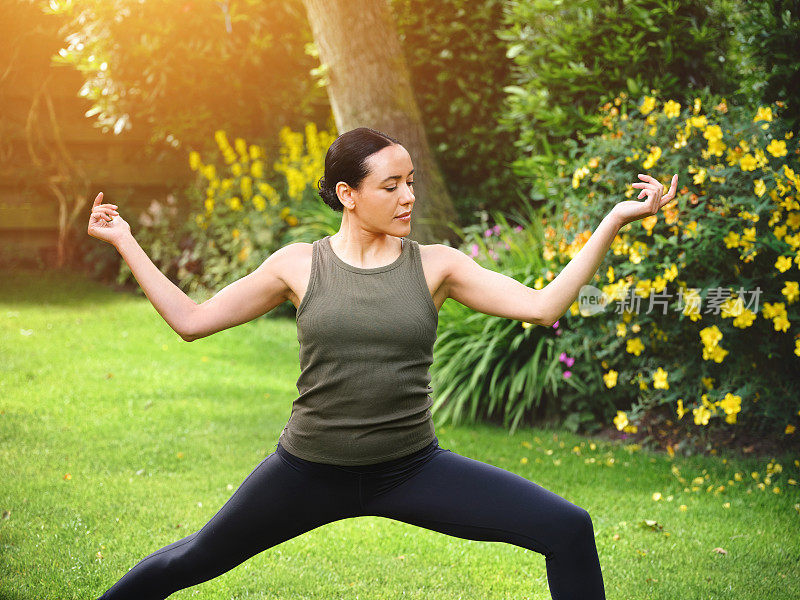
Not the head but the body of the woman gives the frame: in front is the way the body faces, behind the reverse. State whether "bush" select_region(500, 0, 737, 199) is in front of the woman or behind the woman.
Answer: behind

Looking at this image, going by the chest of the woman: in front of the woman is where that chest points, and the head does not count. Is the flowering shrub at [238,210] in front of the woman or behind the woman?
behind

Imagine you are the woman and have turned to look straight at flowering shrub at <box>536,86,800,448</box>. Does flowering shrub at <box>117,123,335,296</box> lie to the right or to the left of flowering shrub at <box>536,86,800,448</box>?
left

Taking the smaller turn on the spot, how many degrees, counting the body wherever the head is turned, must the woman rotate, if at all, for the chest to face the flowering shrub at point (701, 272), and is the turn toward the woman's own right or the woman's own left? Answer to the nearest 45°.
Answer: approximately 135° to the woman's own left

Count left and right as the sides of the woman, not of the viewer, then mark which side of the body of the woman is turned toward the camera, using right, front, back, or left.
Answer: front

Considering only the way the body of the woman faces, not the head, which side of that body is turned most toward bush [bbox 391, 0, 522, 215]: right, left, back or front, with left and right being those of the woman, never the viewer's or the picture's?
back

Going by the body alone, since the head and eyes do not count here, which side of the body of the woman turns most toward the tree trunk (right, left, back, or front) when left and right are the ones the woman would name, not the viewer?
back

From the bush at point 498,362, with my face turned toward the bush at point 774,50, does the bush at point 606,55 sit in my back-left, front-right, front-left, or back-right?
front-left

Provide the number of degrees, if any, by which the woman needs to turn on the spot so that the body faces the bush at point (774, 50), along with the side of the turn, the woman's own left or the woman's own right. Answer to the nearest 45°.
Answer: approximately 135° to the woman's own left

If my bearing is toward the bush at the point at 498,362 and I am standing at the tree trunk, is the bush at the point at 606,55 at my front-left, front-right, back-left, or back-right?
front-left
